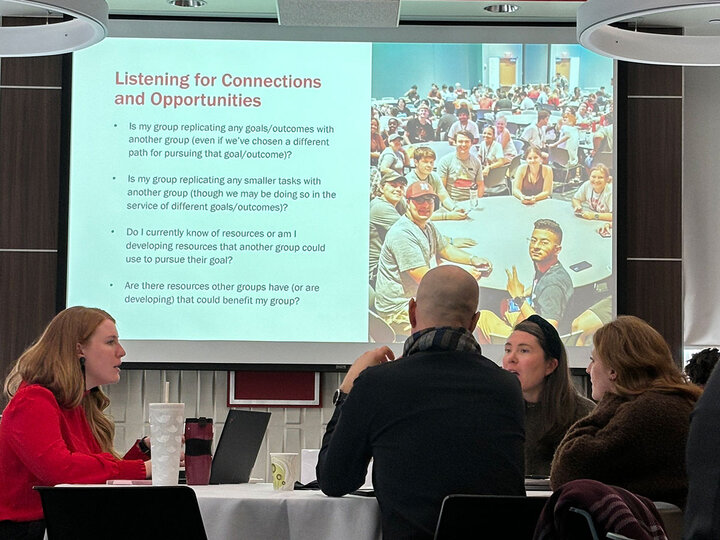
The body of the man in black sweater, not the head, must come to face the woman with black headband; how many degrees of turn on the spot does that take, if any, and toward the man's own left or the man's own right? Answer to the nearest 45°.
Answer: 0° — they already face them

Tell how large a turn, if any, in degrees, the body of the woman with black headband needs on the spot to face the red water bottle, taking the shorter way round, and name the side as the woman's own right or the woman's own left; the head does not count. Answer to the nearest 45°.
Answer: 0° — they already face it

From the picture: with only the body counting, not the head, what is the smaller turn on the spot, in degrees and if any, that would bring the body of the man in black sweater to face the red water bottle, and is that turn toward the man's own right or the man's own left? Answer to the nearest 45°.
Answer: approximately 45° to the man's own left

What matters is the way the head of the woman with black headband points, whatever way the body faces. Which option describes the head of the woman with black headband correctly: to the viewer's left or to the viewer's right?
to the viewer's left

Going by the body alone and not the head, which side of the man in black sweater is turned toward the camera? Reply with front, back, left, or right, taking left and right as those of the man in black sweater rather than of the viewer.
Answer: back

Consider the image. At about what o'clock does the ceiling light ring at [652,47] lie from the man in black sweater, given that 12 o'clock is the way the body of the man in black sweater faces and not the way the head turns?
The ceiling light ring is roughly at 1 o'clock from the man in black sweater.

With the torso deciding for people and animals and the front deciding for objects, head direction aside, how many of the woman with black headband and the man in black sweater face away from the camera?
1

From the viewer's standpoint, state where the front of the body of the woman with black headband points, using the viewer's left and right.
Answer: facing the viewer and to the left of the viewer
